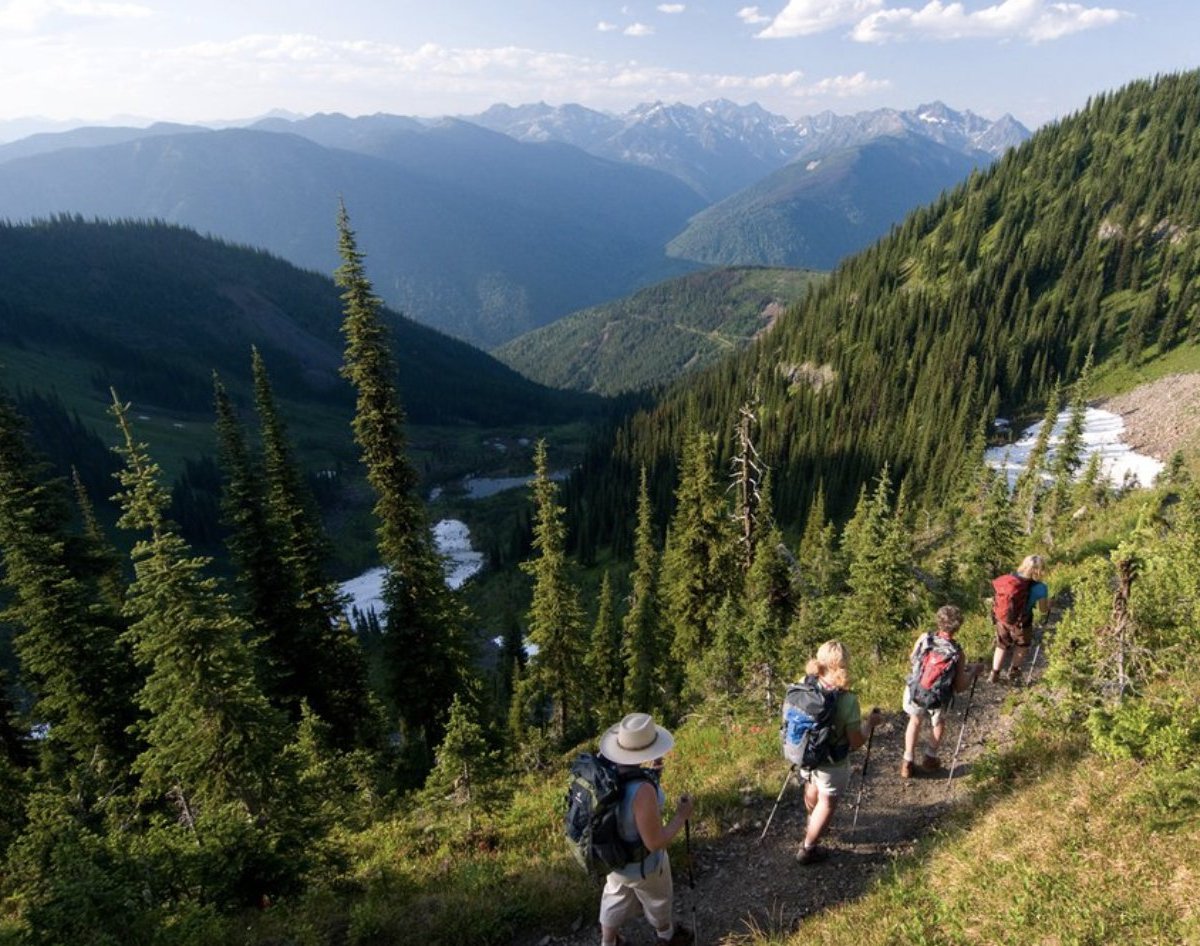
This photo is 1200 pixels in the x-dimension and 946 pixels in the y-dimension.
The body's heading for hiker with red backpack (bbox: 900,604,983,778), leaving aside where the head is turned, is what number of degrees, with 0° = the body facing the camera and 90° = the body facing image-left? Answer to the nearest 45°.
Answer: approximately 225°

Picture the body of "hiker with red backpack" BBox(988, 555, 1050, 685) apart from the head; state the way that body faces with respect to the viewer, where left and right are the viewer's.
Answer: facing away from the viewer and to the right of the viewer

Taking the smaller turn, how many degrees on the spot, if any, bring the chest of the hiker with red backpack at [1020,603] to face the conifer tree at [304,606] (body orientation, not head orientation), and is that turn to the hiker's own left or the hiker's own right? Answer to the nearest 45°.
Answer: approximately 135° to the hiker's own left

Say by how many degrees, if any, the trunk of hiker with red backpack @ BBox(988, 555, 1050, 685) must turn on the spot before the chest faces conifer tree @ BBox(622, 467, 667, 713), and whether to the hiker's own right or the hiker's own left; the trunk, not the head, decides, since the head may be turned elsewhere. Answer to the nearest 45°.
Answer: approximately 90° to the hiker's own left

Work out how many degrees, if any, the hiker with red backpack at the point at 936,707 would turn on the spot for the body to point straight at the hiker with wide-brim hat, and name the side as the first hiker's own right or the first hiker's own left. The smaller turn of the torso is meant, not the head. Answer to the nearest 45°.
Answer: approximately 180°

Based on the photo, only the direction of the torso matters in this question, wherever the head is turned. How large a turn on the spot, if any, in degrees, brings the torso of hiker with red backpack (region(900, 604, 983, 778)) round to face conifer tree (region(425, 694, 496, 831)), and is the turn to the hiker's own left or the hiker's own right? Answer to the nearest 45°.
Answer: approximately 135° to the hiker's own left
